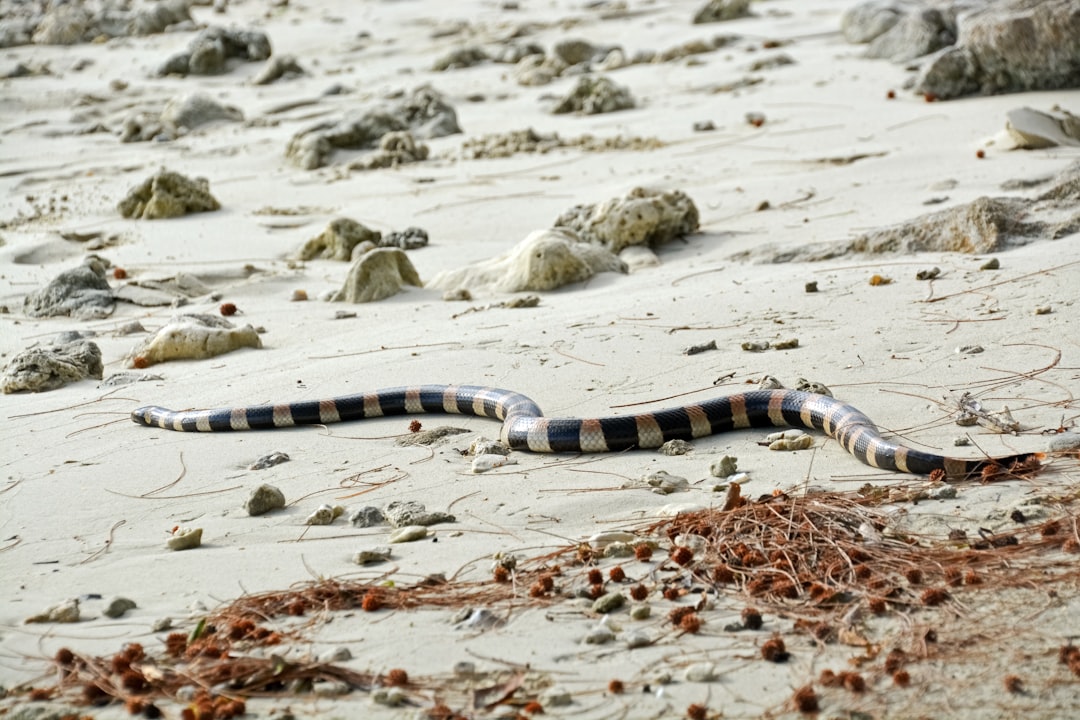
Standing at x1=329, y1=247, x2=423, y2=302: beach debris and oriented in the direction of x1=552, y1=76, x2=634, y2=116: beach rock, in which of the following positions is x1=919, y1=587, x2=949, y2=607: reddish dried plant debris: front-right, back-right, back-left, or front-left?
back-right

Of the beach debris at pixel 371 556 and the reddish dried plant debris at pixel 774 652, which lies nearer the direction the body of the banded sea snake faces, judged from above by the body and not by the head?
the beach debris

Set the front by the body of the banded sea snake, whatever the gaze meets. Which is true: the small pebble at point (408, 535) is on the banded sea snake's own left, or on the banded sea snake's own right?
on the banded sea snake's own left

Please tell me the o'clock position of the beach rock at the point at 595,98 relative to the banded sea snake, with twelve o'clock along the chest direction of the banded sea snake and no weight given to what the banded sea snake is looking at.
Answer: The beach rock is roughly at 3 o'clock from the banded sea snake.

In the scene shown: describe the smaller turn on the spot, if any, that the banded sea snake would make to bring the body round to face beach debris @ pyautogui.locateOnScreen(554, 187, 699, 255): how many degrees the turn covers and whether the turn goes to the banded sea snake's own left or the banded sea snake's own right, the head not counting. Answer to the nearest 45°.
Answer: approximately 90° to the banded sea snake's own right

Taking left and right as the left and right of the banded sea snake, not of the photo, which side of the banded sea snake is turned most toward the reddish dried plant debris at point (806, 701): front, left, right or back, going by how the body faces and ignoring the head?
left

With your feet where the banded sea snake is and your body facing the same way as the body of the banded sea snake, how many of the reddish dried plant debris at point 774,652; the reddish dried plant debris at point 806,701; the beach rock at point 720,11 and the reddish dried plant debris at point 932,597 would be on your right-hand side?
1

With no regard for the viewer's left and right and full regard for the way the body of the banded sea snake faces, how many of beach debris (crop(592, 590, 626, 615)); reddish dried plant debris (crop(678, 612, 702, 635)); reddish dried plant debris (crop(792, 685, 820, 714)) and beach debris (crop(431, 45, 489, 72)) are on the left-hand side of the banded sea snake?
3

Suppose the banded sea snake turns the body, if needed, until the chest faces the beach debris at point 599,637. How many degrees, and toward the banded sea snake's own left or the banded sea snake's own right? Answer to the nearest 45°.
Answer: approximately 90° to the banded sea snake's own left

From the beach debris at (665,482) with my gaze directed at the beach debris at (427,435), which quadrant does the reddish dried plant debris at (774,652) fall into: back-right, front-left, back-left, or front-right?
back-left

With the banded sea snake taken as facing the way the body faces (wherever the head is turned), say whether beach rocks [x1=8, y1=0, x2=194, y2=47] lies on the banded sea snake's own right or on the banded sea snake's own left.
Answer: on the banded sea snake's own right

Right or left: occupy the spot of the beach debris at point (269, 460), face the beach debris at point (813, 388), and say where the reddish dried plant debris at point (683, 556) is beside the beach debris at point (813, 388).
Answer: right

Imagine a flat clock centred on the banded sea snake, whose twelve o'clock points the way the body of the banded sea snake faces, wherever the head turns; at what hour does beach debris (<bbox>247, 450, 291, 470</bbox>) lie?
The beach debris is roughly at 12 o'clock from the banded sea snake.

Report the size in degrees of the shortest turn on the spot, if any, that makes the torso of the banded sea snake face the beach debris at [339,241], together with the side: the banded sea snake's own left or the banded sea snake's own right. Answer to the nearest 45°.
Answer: approximately 90° to the banded sea snake's own right

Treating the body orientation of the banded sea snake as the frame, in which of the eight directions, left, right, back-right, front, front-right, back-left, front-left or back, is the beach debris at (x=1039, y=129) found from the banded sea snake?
back-right

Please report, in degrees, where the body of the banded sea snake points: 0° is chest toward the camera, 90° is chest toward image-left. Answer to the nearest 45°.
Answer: approximately 90°

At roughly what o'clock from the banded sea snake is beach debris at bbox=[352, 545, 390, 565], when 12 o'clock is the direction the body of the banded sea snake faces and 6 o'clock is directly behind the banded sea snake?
The beach debris is roughly at 10 o'clock from the banded sea snake.

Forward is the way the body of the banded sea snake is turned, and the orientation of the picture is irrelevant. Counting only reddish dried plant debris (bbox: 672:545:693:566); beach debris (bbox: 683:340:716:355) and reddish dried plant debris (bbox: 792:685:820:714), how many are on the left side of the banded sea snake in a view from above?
2

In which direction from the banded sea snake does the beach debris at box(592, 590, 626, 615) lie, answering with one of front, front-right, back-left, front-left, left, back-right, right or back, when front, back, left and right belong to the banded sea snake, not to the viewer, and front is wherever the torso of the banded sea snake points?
left
